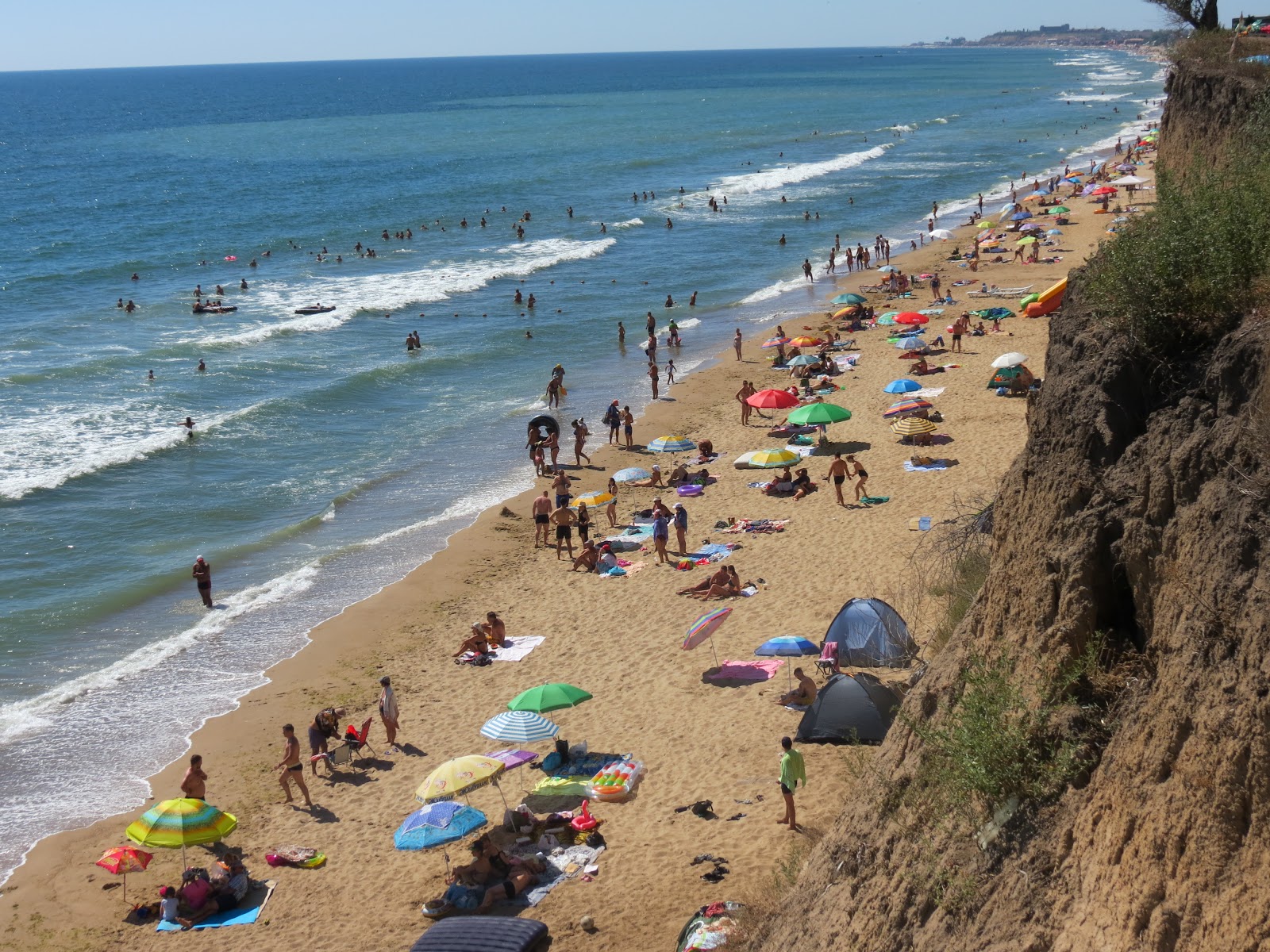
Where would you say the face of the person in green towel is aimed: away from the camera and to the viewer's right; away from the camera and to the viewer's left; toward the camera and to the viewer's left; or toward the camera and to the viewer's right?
away from the camera and to the viewer's left

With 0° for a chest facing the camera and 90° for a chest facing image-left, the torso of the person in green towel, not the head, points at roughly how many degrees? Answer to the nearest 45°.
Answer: approximately 90°

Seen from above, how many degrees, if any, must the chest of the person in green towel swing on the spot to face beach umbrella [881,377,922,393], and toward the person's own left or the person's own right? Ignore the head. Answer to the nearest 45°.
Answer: approximately 90° to the person's own right

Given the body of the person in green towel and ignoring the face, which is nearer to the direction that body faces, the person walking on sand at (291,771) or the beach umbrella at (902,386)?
the person walking on sand

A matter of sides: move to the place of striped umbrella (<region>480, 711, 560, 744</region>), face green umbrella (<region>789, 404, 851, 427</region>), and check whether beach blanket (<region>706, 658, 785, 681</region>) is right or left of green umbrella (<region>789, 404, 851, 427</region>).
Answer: right
